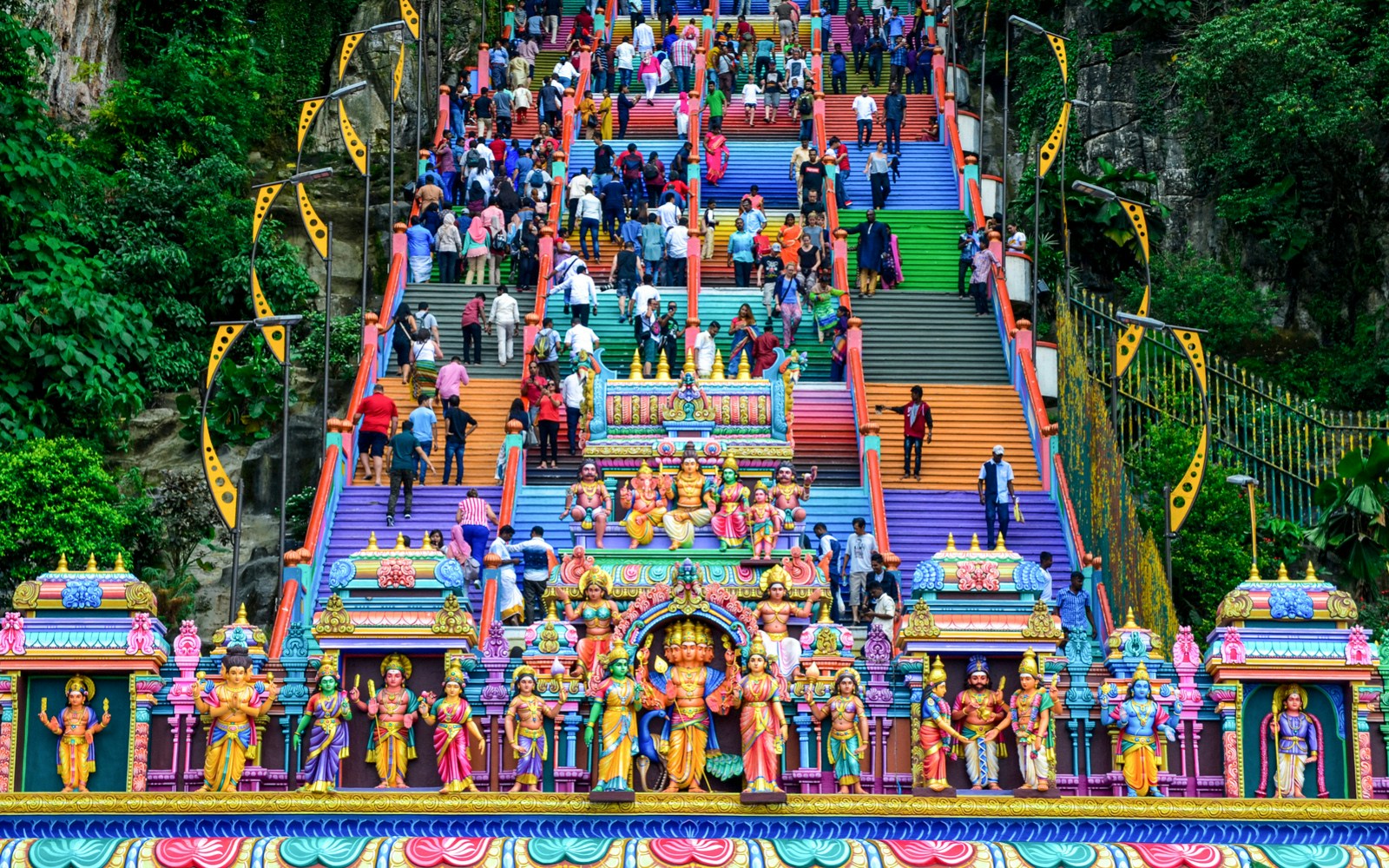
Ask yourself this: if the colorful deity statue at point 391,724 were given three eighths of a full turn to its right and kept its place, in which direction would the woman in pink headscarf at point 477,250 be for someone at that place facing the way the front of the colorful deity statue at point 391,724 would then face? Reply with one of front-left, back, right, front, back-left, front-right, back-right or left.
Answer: front-right

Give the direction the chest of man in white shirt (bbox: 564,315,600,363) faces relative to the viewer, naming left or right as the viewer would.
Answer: facing away from the viewer

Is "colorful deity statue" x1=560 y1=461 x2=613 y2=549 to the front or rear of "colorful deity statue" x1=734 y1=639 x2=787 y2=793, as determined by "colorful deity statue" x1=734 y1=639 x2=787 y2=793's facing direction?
to the rear

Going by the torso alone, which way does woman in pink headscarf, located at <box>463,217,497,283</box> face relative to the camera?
away from the camera

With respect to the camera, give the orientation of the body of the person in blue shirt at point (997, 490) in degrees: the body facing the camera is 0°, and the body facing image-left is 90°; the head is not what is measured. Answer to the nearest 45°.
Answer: approximately 0°
